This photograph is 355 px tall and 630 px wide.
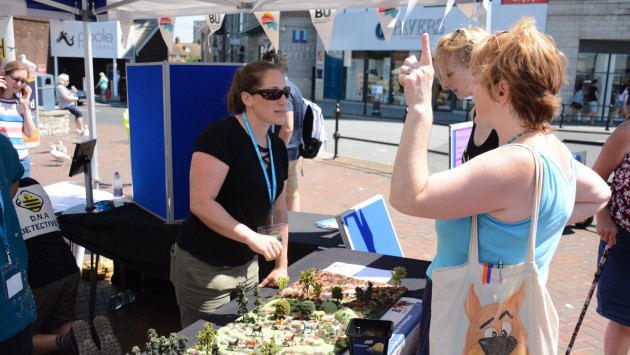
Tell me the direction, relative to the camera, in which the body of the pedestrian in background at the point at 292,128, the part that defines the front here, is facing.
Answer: to the viewer's left

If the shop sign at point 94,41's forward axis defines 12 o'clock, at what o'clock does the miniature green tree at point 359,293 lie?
The miniature green tree is roughly at 12 o'clock from the shop sign.

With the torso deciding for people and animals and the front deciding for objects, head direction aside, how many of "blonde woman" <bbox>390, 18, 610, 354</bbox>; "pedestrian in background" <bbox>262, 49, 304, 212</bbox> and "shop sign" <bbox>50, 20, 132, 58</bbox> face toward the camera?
1

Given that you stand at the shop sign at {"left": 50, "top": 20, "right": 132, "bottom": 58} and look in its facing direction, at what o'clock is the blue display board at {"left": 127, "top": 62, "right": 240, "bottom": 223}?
The blue display board is roughly at 12 o'clock from the shop sign.

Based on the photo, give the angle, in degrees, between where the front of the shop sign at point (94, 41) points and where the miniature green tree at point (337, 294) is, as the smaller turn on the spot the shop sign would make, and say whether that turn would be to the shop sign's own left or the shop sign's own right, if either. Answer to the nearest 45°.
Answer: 0° — it already faces it

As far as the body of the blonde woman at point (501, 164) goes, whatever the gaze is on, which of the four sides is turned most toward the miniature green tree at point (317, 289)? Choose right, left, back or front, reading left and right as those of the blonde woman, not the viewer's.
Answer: front

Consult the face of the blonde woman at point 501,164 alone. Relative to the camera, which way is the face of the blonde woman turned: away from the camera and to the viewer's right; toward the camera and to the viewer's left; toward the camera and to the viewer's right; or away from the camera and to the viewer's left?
away from the camera and to the viewer's left

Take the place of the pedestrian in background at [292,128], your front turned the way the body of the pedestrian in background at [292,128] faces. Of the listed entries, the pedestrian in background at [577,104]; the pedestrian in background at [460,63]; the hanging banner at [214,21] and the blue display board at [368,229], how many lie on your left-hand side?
2

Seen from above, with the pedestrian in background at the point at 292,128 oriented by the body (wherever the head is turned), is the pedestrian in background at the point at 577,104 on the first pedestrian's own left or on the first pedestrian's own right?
on the first pedestrian's own right

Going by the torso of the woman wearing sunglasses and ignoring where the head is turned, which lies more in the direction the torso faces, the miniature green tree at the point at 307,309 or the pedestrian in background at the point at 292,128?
the miniature green tree

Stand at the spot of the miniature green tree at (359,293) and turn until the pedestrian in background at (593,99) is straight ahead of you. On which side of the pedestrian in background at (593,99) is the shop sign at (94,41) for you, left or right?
left
